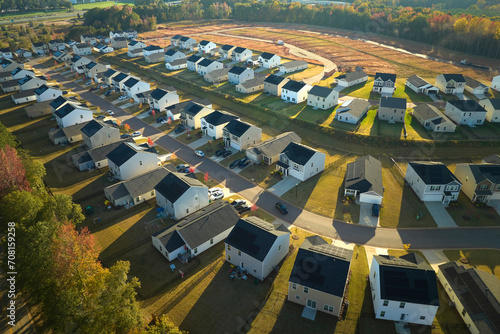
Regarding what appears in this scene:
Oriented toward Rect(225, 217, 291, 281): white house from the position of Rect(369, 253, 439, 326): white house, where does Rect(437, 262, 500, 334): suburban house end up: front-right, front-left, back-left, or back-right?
back-right

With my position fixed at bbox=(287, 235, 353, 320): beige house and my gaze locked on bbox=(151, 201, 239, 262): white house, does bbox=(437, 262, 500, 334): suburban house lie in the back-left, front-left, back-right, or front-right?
back-right

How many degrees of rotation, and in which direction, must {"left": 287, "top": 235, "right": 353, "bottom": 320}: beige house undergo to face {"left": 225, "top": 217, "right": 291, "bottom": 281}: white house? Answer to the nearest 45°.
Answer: approximately 45° to its left

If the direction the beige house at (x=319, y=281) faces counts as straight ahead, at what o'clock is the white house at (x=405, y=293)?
The white house is roughly at 3 o'clock from the beige house.

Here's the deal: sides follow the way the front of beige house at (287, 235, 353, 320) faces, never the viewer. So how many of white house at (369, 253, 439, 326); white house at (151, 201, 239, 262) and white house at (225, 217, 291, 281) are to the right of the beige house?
1

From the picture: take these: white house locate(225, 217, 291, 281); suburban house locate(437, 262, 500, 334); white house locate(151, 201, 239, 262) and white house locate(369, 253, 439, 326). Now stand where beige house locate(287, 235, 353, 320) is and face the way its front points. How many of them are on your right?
2

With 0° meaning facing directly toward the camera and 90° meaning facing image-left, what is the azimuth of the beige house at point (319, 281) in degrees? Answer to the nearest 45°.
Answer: approximately 180°

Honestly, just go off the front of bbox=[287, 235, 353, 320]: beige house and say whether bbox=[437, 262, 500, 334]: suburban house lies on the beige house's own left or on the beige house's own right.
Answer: on the beige house's own right

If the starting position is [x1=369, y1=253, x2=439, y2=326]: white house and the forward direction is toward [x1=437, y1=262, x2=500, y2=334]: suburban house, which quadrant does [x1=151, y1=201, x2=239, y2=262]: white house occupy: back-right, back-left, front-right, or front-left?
back-left

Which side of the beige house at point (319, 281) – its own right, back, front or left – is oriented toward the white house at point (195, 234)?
left
